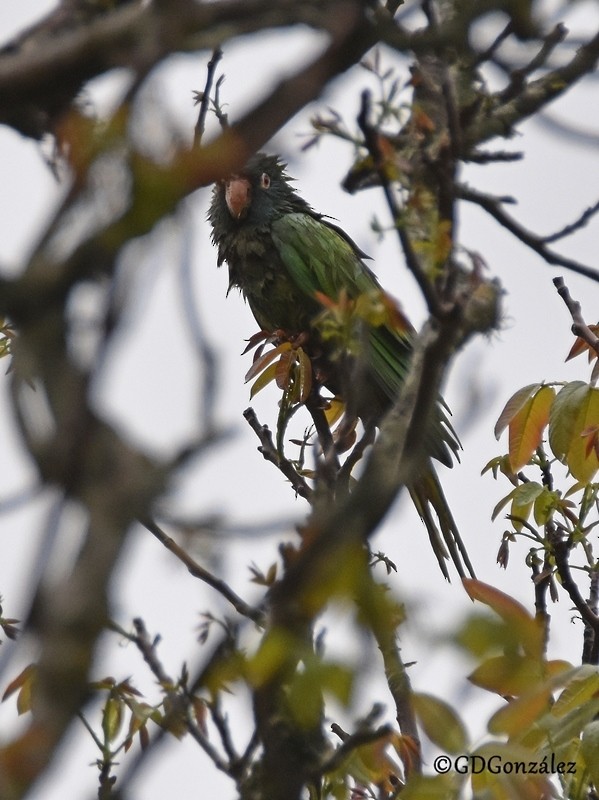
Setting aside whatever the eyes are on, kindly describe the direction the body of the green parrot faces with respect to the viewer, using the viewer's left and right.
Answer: facing the viewer and to the left of the viewer
